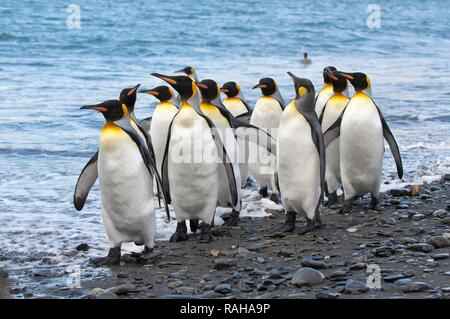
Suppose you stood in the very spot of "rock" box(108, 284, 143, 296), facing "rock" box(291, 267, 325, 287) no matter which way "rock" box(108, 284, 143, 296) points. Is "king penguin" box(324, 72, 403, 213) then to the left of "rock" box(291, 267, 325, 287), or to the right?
left

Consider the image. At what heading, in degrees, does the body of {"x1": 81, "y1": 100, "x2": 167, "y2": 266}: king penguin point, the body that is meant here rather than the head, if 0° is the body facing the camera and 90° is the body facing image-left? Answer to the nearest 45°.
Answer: approximately 45°

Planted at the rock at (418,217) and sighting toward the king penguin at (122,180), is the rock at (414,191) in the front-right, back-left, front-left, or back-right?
back-right

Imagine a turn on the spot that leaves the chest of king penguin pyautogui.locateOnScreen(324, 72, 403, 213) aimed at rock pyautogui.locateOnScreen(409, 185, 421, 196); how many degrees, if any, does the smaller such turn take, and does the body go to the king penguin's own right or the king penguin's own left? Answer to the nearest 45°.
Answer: approximately 135° to the king penguin's own left

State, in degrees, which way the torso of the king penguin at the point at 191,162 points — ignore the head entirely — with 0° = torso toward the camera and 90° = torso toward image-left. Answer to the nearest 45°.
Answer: approximately 45°

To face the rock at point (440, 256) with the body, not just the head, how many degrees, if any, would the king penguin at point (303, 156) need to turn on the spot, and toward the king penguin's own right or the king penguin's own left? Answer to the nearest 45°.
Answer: approximately 90° to the king penguin's own left
